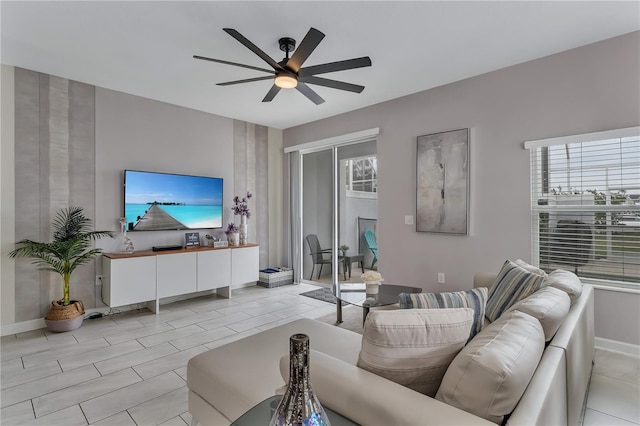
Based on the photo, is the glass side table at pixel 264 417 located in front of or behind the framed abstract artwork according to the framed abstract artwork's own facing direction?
in front

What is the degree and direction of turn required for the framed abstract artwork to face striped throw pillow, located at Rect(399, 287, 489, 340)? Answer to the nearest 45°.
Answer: approximately 45° to its left

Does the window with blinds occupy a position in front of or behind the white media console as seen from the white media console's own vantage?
in front

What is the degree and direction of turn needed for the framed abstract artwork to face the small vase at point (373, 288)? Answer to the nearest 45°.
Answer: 0° — it already faces it

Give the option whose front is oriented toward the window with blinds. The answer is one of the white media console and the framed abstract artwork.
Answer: the white media console

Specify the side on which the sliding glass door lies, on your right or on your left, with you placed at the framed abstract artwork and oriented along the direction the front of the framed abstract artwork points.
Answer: on your right

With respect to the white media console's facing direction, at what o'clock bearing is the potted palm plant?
The potted palm plant is roughly at 4 o'clock from the white media console.

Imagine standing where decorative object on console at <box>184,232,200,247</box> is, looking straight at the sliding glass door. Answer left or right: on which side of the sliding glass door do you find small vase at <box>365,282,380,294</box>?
right

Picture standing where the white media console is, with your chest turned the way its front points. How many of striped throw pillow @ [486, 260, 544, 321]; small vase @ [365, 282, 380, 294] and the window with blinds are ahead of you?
3

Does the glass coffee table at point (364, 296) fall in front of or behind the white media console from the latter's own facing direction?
in front

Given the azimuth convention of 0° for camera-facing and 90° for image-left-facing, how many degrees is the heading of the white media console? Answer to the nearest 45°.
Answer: approximately 315°

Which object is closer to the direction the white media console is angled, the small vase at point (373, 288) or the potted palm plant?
the small vase
